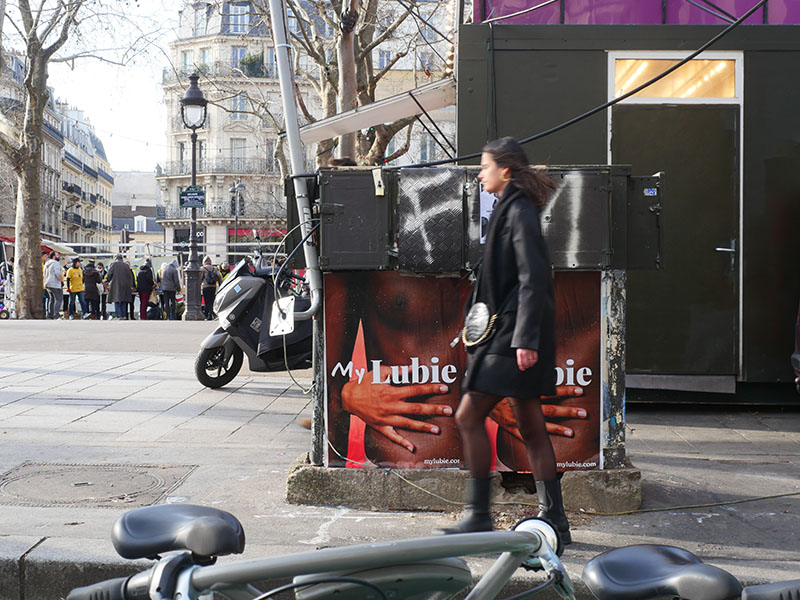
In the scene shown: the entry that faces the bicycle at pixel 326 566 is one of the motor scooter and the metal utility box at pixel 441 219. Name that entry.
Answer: the metal utility box

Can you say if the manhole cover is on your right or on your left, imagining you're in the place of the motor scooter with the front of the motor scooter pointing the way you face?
on your left

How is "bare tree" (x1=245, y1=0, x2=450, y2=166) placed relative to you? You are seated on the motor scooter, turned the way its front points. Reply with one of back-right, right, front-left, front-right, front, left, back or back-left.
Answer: right

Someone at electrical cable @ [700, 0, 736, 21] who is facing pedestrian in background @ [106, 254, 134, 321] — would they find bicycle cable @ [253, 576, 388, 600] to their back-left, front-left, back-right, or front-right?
back-left

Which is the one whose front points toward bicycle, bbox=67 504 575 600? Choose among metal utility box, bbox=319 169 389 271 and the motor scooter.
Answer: the metal utility box

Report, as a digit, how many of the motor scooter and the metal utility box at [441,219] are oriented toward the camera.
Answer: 1

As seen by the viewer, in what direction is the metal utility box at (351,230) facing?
toward the camera

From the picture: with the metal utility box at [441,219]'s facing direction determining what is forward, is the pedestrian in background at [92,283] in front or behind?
behind

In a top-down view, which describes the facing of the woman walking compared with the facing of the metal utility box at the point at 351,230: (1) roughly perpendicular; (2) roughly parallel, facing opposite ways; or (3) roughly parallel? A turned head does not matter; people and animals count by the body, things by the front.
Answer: roughly perpendicular

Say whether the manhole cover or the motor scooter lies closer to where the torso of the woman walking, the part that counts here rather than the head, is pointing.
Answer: the manhole cover

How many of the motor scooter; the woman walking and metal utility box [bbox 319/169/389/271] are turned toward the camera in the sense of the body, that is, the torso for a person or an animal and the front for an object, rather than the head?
1

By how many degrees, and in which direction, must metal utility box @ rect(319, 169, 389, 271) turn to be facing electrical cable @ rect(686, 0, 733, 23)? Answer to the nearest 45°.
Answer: approximately 135° to its left

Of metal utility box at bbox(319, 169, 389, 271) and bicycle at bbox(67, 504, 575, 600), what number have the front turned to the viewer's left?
0

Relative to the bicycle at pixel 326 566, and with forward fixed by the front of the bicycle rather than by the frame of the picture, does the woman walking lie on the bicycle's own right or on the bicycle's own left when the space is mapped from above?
on the bicycle's own left

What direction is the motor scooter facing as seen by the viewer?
to the viewer's left

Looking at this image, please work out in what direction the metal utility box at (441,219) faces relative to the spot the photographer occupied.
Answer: facing the viewer

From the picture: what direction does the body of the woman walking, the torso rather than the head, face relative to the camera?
to the viewer's left
